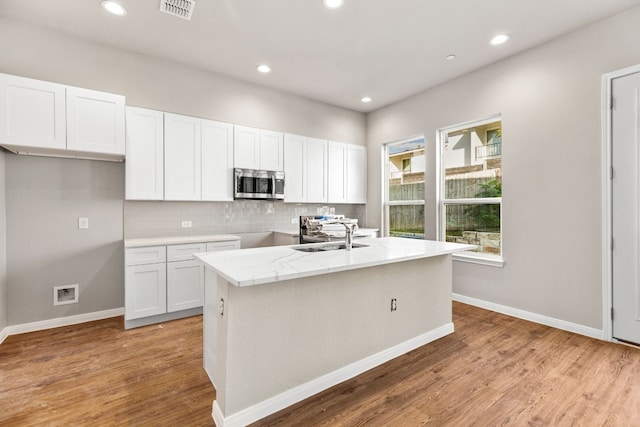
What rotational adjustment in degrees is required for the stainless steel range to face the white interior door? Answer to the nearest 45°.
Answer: approximately 45° to its left

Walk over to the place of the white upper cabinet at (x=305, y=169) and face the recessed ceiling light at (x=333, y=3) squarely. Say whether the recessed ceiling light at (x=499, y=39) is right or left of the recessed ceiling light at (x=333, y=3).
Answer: left

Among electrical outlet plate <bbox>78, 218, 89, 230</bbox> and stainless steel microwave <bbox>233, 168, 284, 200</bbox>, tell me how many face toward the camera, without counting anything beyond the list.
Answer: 2

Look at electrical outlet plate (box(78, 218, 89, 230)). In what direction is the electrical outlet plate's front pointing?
toward the camera

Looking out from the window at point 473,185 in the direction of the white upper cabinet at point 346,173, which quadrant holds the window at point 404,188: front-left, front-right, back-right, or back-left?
front-right

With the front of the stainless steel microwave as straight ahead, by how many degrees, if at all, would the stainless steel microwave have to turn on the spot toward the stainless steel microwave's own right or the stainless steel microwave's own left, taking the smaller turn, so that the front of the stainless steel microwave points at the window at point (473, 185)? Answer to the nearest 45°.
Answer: approximately 90° to the stainless steel microwave's own left

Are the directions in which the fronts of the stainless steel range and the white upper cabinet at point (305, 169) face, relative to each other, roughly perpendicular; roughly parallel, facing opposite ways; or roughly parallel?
roughly parallel

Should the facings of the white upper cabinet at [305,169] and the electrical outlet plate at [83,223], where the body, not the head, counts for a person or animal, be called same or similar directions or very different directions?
same or similar directions

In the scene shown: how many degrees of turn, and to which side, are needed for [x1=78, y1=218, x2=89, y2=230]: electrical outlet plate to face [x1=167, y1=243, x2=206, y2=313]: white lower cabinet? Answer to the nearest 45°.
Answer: approximately 45° to its left

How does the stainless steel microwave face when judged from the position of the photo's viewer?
facing the viewer

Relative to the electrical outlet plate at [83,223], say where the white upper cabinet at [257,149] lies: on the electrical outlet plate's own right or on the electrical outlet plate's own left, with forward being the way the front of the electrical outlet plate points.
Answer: on the electrical outlet plate's own left
